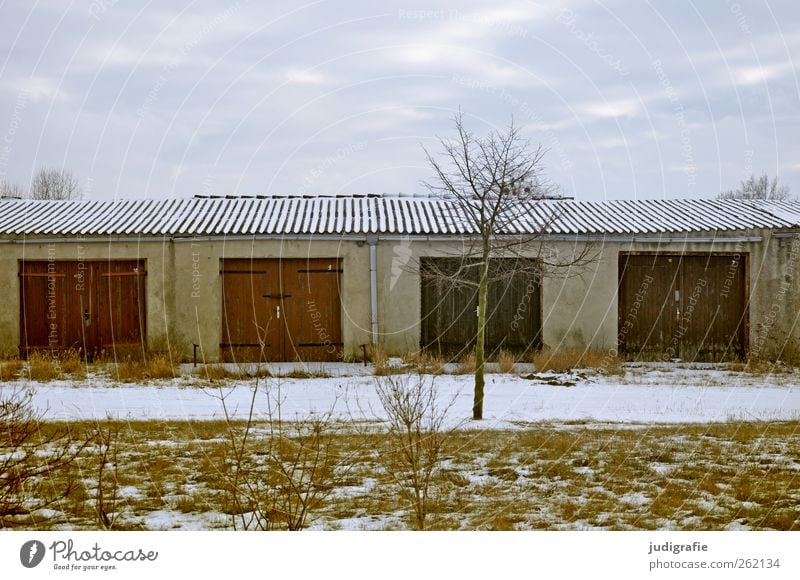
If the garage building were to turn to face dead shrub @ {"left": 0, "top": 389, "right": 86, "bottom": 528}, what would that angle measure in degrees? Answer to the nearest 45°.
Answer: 0° — it already faces it

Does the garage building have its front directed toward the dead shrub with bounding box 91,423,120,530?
yes

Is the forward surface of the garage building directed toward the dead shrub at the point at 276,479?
yes

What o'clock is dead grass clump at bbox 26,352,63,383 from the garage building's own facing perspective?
The dead grass clump is roughly at 2 o'clock from the garage building.

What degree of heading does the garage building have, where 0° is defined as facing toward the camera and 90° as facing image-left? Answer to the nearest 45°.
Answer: approximately 0°

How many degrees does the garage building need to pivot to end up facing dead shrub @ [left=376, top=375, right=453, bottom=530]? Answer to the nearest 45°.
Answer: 0° — it already faces it
